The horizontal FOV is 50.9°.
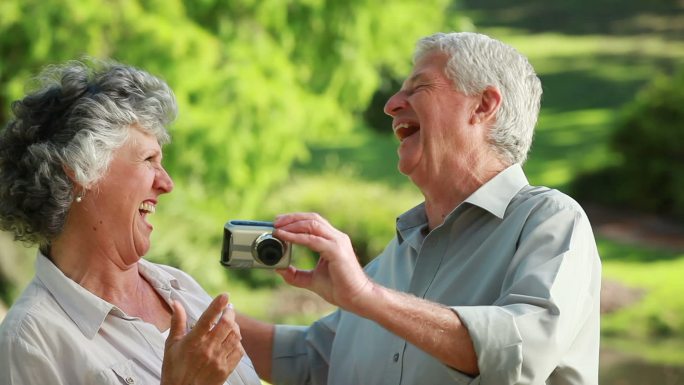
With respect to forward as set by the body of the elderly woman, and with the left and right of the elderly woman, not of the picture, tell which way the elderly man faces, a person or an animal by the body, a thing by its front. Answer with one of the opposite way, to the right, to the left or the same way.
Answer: to the right

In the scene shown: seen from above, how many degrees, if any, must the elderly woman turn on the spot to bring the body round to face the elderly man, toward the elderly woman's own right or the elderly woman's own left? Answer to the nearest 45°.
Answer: approximately 45° to the elderly woman's own left

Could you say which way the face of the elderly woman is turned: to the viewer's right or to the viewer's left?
to the viewer's right

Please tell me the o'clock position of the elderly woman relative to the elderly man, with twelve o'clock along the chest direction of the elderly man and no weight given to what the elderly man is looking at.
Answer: The elderly woman is roughly at 1 o'clock from the elderly man.

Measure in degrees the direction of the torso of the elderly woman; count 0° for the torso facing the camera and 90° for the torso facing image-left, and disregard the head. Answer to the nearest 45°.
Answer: approximately 315°

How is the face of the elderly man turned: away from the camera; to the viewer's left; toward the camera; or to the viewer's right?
to the viewer's left
